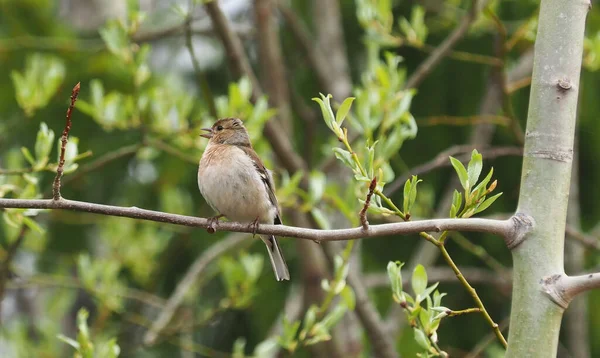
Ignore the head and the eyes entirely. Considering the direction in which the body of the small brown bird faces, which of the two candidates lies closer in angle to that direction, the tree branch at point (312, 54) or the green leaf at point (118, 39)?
the green leaf

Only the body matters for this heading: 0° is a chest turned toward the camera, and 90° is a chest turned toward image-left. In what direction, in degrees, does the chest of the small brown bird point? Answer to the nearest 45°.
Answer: approximately 45°

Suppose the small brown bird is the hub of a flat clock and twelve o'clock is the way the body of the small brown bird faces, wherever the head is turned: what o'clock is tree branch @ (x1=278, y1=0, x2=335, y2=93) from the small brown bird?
The tree branch is roughly at 5 o'clock from the small brown bird.

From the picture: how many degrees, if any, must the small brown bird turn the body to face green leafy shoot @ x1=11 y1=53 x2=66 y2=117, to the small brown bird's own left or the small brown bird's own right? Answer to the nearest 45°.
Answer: approximately 45° to the small brown bird's own right

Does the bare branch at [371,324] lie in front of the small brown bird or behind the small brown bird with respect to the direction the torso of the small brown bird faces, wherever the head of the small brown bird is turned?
behind

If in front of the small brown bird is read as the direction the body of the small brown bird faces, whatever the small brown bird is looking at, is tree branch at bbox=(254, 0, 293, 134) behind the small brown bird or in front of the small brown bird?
behind

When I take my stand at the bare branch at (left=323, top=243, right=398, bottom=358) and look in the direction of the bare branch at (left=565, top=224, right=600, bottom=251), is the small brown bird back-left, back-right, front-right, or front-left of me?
back-right

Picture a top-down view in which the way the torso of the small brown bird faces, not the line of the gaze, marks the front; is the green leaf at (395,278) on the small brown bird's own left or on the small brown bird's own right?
on the small brown bird's own left
